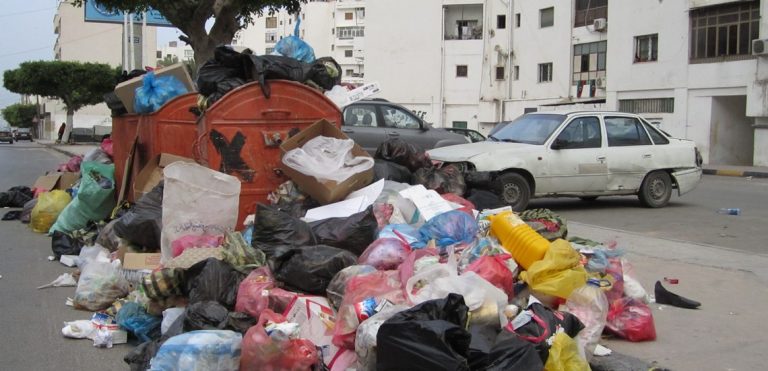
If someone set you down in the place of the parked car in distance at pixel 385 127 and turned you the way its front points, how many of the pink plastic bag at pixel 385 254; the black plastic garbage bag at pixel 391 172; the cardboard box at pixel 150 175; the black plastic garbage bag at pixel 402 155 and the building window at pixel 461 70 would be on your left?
1

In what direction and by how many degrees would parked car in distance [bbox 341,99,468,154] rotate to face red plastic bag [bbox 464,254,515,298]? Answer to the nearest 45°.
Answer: approximately 90° to its right

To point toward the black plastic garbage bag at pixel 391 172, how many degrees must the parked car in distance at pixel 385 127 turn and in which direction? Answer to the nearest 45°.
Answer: approximately 90° to its right

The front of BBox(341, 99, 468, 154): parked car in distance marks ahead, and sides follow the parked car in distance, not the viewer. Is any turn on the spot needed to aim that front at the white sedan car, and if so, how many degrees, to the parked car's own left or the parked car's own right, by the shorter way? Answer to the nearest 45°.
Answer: approximately 45° to the parked car's own right

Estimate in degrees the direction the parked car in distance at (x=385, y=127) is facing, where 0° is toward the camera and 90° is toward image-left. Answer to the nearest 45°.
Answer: approximately 270°

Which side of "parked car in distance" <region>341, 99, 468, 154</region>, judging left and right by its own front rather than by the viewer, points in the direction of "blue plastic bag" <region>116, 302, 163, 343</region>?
right

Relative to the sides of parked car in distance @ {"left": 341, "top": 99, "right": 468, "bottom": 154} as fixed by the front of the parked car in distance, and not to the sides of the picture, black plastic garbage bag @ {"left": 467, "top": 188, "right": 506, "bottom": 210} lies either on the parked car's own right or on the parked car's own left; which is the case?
on the parked car's own right

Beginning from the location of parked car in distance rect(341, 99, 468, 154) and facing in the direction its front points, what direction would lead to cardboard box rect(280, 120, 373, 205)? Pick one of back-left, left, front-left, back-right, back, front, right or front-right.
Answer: right

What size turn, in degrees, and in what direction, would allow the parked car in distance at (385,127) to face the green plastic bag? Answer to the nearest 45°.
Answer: approximately 135° to its right

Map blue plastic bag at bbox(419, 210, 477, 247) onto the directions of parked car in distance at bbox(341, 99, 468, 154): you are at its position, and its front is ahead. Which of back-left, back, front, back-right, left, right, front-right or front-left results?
right

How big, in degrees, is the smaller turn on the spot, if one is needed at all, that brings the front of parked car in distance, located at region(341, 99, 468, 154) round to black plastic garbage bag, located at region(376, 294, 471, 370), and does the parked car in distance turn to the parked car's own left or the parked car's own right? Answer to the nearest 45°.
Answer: approximately 90° to the parked car's own right

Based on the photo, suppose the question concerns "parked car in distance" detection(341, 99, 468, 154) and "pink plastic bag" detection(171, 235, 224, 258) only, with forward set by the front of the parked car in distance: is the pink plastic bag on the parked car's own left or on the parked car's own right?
on the parked car's own right

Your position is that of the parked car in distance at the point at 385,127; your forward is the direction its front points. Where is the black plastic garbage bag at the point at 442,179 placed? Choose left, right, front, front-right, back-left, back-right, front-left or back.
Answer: right

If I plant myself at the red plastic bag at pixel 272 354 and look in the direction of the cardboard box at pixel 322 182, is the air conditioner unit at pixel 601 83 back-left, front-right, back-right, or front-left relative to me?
front-right
